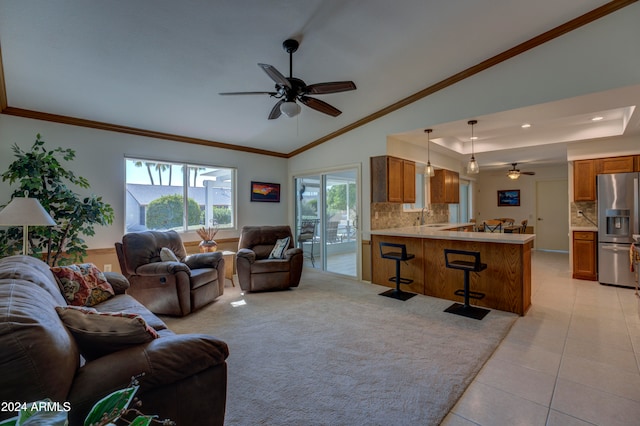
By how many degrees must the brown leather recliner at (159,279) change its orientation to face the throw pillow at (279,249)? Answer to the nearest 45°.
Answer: approximately 45° to its left

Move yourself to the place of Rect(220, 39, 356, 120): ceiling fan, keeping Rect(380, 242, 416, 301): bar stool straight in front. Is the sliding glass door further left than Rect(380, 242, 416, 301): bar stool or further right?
left

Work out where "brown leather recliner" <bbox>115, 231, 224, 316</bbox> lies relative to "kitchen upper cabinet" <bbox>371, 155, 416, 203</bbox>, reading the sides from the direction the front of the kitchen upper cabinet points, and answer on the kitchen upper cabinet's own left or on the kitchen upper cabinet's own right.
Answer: on the kitchen upper cabinet's own right

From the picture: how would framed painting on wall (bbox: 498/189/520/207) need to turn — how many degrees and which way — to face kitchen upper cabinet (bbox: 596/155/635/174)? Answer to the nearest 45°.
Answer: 0° — it already faces it

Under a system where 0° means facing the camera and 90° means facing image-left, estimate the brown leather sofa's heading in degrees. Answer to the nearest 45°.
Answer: approximately 270°

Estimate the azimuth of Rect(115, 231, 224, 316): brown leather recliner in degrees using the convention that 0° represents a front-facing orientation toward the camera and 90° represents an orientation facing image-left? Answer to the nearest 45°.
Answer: approximately 315°

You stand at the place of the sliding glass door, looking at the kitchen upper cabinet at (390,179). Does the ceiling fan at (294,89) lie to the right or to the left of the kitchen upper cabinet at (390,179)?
right
